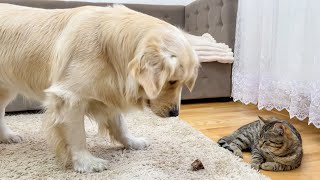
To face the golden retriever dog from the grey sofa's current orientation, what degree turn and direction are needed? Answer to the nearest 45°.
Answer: approximately 45° to its right

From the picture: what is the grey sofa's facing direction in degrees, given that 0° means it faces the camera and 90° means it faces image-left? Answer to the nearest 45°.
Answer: approximately 0°

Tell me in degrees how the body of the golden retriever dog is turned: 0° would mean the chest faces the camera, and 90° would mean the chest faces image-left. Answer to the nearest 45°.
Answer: approximately 270°

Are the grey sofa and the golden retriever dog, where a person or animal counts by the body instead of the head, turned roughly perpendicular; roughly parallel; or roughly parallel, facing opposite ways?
roughly perpendicular

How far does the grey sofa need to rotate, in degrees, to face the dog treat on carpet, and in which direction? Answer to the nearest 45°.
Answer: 0° — it already faces it

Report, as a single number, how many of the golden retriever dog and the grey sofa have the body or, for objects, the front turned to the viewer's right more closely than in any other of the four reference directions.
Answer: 1

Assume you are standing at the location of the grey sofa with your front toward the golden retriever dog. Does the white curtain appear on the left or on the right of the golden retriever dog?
left

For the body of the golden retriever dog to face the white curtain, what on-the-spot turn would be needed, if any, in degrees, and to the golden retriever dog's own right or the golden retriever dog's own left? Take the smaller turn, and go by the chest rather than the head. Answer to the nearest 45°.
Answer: approximately 45° to the golden retriever dog's own left

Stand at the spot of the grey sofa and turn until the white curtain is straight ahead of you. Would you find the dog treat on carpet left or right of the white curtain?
right
